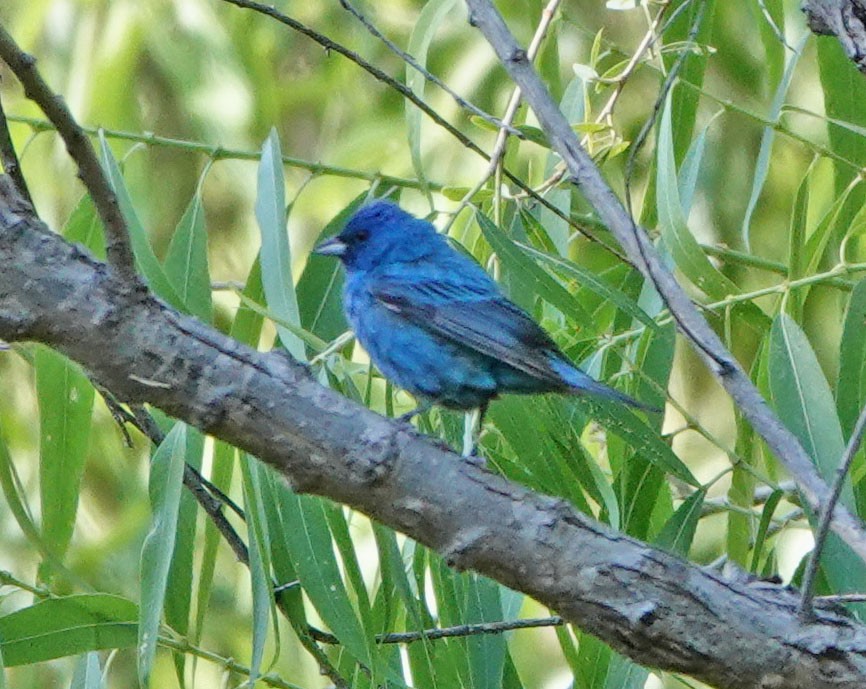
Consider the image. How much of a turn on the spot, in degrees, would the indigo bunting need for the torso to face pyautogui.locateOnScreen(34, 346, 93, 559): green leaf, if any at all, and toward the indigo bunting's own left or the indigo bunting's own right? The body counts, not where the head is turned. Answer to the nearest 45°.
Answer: approximately 45° to the indigo bunting's own left

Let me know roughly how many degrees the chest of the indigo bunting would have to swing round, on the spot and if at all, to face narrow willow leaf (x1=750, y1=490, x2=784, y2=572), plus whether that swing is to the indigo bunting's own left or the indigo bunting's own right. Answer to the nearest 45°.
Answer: approximately 135° to the indigo bunting's own left

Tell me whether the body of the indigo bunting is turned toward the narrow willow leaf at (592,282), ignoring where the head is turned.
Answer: no

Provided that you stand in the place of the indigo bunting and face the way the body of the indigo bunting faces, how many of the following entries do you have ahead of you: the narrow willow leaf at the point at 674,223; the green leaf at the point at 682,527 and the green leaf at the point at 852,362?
0

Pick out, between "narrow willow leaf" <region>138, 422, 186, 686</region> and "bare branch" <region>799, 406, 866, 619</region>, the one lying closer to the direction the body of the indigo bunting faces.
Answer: the narrow willow leaf

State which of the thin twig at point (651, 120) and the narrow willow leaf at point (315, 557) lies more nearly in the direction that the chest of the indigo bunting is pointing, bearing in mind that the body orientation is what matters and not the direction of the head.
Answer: the narrow willow leaf

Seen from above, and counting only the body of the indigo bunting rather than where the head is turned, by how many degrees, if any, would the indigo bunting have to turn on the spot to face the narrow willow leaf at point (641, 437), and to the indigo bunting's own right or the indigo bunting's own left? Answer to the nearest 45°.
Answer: approximately 135° to the indigo bunting's own left

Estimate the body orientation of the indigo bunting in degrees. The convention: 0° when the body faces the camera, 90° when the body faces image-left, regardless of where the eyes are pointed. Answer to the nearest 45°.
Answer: approximately 90°

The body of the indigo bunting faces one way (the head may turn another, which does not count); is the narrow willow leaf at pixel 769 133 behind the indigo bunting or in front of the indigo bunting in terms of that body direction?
behind
